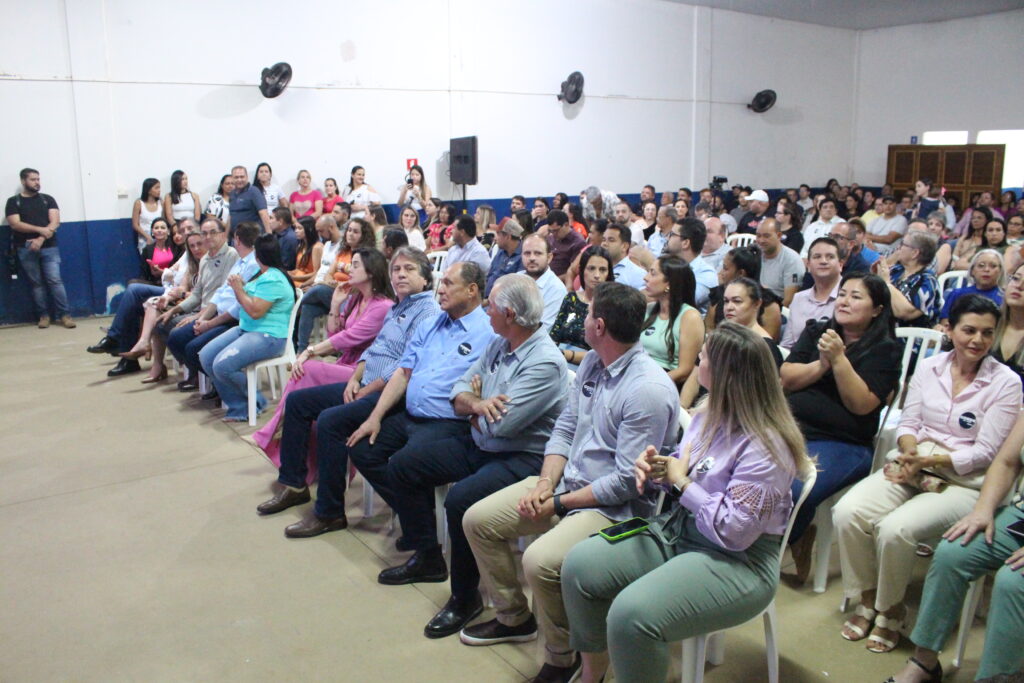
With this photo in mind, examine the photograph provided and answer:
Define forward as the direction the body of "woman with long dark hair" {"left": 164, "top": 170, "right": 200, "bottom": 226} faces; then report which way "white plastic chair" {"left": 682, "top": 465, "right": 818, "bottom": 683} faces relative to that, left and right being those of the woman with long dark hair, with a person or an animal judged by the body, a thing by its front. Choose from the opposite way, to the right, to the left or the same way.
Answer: to the right

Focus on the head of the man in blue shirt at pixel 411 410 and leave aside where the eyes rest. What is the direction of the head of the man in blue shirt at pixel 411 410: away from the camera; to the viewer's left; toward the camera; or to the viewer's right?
to the viewer's left

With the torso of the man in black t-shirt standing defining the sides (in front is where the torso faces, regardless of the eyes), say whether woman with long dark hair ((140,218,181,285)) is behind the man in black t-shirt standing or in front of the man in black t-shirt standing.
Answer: in front

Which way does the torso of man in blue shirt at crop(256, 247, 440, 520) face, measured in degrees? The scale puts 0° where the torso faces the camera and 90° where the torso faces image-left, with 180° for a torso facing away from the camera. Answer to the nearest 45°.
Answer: approximately 45°

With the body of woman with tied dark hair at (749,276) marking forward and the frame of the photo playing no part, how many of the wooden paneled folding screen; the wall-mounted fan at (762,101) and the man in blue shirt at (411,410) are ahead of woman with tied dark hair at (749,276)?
1

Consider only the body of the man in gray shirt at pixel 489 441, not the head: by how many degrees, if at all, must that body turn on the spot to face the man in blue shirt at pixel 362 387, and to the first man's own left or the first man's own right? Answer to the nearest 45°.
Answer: approximately 90° to the first man's own right

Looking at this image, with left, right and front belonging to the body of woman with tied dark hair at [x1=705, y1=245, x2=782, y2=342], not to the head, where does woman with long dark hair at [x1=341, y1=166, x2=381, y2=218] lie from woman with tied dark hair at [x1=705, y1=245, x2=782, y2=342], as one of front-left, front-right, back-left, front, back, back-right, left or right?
right

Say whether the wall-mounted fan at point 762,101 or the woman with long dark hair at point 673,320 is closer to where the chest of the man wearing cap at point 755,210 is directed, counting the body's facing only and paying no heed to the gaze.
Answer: the woman with long dark hair

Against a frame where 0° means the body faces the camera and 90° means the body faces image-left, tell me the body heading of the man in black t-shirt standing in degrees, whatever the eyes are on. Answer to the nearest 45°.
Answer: approximately 315°

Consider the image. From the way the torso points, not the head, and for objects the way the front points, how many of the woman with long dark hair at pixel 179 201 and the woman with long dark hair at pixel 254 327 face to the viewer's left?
1

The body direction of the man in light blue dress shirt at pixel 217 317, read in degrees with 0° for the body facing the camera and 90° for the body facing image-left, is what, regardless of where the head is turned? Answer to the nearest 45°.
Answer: approximately 90°
